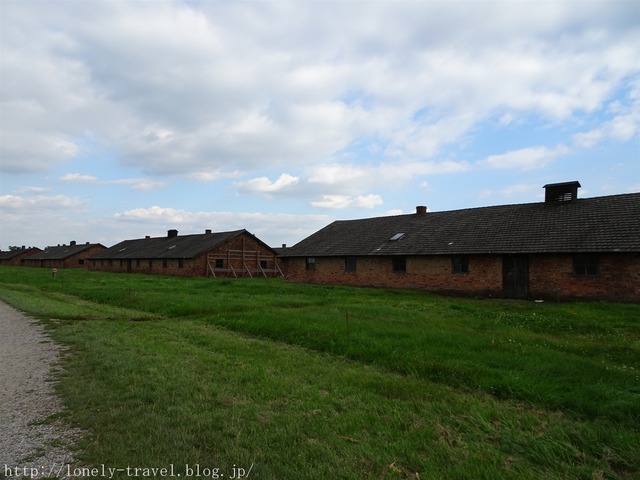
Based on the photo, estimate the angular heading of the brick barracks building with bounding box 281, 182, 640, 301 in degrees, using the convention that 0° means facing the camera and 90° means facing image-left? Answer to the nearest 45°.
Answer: approximately 45°

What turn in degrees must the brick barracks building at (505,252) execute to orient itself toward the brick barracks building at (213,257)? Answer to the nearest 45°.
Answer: approximately 90° to its right
